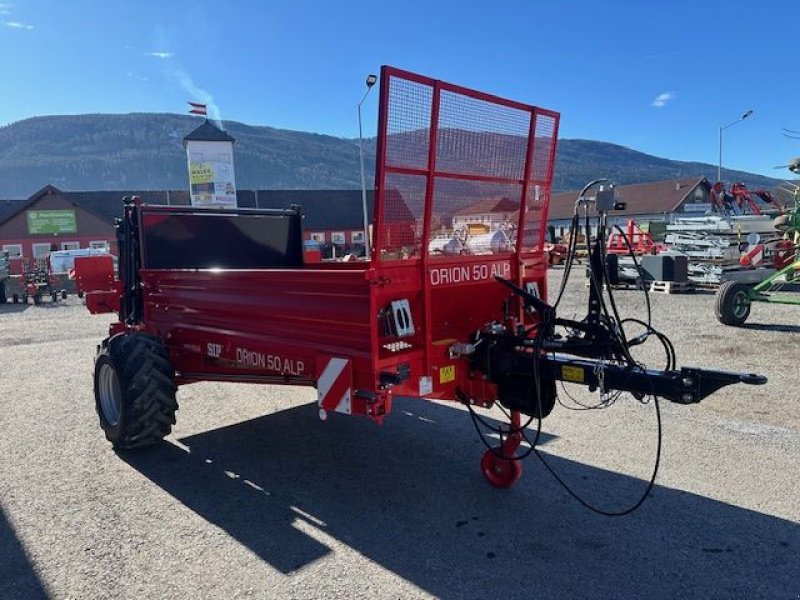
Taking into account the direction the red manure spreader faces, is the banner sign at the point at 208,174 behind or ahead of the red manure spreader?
behind

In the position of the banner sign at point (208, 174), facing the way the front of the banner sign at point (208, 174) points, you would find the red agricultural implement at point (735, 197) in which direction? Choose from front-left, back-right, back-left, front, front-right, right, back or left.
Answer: front-left

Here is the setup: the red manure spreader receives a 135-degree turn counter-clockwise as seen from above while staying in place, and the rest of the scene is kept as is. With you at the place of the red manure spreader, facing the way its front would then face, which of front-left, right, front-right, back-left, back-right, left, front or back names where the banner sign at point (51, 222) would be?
front-left

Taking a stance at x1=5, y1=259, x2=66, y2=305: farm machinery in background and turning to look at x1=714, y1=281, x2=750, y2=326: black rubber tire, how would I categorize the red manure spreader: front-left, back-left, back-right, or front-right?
front-right

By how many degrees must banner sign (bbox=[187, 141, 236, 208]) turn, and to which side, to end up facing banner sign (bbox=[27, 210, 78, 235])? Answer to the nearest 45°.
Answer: approximately 135° to its right

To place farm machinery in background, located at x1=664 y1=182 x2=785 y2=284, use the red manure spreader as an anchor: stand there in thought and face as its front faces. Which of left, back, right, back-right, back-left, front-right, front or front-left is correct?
left

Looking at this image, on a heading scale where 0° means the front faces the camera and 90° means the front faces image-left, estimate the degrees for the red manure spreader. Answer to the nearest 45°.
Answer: approximately 315°

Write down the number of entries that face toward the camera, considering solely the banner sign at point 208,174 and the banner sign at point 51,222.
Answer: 2

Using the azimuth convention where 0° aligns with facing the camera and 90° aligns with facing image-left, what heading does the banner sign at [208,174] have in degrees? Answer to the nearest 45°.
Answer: approximately 0°

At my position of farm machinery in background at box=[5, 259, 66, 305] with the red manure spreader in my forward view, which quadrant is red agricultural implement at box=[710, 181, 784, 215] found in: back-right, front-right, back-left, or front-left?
front-left

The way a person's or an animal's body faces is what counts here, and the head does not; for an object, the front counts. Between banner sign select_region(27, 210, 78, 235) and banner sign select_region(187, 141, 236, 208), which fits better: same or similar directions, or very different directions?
same or similar directions

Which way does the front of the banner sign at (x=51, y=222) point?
toward the camera

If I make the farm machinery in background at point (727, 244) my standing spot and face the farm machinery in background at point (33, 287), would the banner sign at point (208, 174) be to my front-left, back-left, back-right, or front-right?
front-right

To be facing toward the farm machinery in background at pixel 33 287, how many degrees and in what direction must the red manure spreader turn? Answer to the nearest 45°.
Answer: approximately 180°
